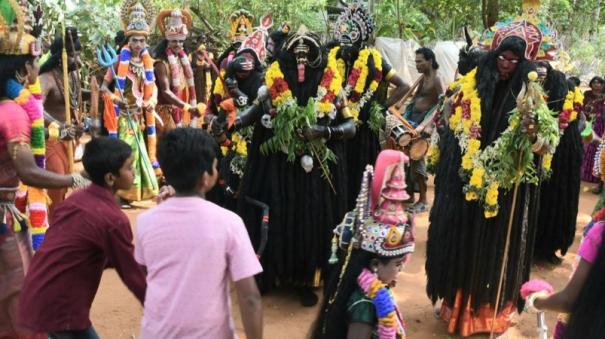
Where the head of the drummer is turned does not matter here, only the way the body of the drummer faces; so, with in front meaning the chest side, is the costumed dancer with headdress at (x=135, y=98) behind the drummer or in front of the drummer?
in front

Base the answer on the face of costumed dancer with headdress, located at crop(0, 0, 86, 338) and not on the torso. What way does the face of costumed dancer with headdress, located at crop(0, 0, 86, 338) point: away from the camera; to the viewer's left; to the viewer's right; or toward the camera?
to the viewer's right

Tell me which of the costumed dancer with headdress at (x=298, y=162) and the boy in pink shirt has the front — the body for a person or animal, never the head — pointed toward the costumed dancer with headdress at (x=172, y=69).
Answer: the boy in pink shirt

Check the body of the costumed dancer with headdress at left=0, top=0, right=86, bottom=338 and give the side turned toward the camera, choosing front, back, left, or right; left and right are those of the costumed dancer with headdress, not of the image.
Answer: right

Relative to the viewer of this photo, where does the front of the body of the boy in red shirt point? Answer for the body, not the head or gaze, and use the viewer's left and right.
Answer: facing away from the viewer and to the right of the viewer

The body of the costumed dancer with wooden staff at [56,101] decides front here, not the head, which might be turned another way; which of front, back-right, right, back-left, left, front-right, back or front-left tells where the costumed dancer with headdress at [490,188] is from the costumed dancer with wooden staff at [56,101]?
front-right

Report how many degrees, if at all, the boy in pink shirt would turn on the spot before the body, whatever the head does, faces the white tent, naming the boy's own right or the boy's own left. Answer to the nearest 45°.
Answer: approximately 45° to the boy's own right

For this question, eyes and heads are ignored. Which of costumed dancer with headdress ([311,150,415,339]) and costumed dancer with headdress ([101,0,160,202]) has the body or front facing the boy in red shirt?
costumed dancer with headdress ([101,0,160,202])

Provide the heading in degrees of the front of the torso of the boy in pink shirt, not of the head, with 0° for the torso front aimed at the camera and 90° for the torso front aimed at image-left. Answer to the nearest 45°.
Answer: approximately 180°

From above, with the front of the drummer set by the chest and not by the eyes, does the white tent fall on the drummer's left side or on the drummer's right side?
on the drummer's right side

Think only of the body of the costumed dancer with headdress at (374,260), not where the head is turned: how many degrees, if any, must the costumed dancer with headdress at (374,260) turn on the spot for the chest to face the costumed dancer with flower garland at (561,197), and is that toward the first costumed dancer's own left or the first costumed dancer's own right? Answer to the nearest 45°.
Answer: approximately 45° to the first costumed dancer's own left
